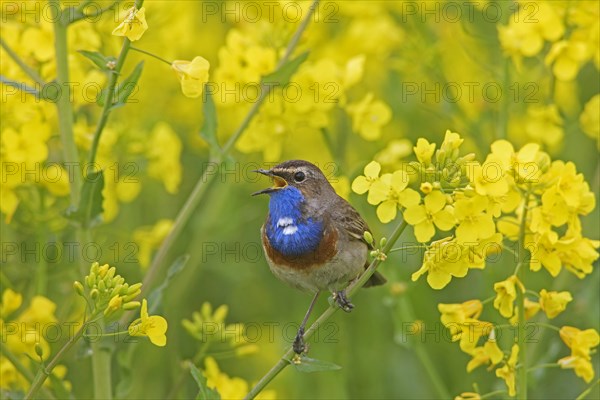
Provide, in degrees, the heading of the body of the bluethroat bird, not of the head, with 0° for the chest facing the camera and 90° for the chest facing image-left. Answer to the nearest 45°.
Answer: approximately 45°

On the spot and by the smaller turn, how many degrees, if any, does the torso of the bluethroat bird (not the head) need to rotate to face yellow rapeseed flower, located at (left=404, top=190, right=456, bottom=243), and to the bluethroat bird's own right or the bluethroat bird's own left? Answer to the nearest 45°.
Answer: approximately 90° to the bluethroat bird's own left

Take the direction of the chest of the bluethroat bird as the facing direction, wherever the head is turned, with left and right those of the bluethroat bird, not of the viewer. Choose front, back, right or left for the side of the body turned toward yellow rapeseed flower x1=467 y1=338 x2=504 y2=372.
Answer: left

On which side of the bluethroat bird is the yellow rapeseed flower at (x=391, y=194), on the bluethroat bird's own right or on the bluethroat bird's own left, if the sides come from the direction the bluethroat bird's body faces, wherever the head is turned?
on the bluethroat bird's own left

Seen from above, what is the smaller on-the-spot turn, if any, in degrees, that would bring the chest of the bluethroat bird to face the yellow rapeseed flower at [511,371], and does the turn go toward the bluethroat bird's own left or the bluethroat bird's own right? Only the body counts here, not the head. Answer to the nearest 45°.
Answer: approximately 90° to the bluethroat bird's own left

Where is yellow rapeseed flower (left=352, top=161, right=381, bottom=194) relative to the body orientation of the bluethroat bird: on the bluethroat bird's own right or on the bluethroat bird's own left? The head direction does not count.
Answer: on the bluethroat bird's own left

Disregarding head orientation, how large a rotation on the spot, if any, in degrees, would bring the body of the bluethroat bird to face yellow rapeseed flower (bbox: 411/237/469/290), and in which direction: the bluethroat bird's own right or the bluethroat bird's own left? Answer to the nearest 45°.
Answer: approximately 90° to the bluethroat bird's own left

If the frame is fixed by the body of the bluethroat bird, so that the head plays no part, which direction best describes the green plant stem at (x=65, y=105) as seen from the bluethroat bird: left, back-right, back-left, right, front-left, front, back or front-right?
front-right

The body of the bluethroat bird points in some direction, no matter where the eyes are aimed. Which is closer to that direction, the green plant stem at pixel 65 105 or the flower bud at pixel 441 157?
the green plant stem

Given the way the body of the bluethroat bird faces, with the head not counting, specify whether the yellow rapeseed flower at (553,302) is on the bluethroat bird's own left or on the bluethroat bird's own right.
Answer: on the bluethroat bird's own left

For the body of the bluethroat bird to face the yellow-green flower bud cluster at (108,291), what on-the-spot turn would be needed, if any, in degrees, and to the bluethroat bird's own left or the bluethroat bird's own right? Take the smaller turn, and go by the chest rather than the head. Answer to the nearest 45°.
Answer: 0° — it already faces it
